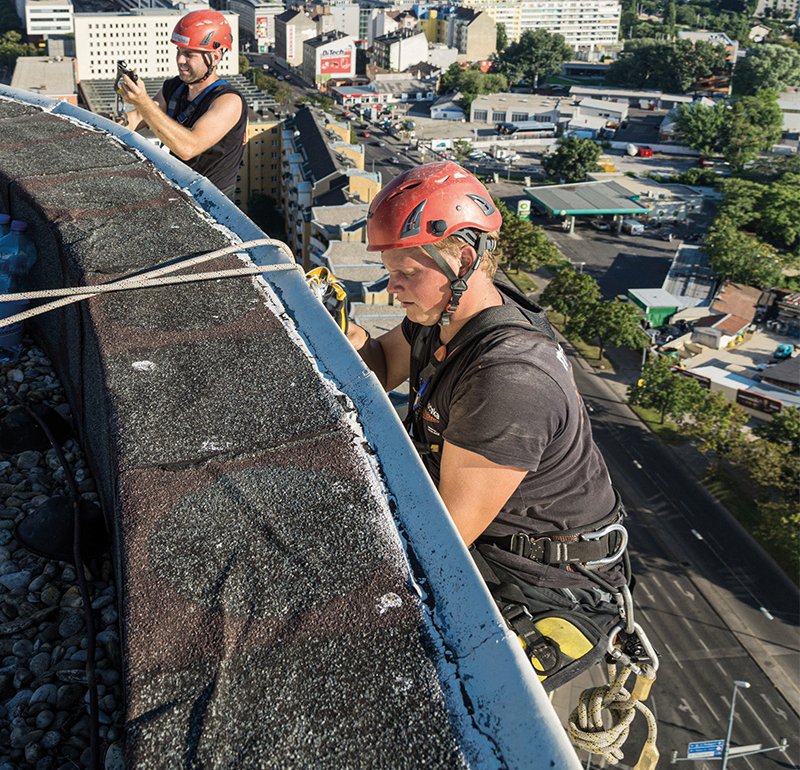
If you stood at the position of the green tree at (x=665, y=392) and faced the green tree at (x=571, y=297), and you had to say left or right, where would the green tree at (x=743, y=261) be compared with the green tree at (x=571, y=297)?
right

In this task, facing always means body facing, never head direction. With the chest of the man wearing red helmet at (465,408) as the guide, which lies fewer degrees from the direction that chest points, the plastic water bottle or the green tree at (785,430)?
the plastic water bottle

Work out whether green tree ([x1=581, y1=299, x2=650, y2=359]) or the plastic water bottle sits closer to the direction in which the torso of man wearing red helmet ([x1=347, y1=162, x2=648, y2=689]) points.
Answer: the plastic water bottle

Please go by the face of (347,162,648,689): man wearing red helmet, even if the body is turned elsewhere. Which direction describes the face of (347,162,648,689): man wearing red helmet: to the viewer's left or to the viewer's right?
to the viewer's left

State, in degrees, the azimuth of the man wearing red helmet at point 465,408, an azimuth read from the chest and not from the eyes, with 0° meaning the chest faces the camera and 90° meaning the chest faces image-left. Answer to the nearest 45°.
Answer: approximately 90°
